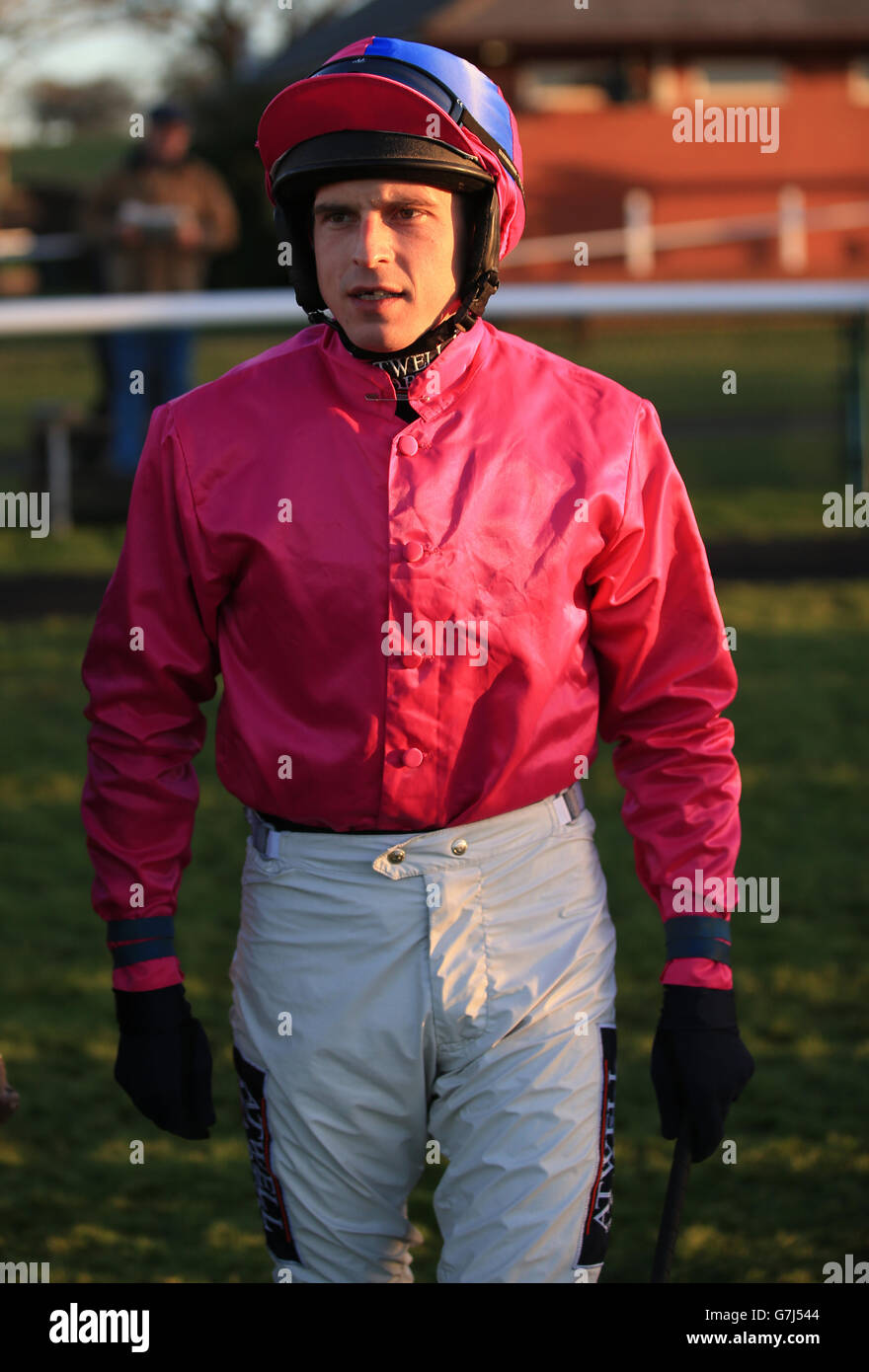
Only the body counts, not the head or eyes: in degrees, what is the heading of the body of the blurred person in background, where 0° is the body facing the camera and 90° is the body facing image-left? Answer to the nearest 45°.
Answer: approximately 0°
